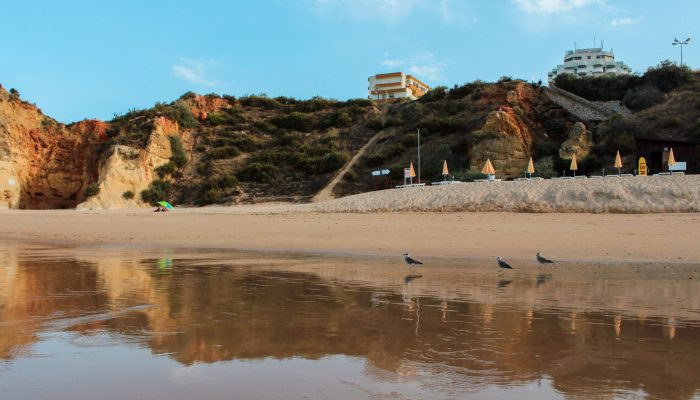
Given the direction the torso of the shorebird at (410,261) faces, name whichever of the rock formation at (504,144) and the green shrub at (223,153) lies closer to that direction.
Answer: the green shrub

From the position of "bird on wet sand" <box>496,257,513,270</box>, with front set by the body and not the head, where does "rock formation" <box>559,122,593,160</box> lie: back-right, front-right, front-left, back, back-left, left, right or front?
right

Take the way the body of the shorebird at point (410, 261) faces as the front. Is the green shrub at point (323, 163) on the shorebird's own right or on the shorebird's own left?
on the shorebird's own right

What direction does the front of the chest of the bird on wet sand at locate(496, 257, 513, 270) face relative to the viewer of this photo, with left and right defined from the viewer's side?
facing to the left of the viewer

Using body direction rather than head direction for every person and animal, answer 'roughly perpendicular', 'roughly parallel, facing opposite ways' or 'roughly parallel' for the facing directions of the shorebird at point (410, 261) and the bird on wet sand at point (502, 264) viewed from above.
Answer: roughly parallel

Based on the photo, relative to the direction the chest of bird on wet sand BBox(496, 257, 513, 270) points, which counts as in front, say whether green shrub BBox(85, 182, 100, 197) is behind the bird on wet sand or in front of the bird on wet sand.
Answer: in front

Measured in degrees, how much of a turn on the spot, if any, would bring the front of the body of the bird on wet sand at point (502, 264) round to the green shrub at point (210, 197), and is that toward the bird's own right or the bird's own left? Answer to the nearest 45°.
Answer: approximately 45° to the bird's own right

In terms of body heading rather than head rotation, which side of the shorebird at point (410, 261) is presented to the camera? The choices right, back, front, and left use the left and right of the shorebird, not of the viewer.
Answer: left

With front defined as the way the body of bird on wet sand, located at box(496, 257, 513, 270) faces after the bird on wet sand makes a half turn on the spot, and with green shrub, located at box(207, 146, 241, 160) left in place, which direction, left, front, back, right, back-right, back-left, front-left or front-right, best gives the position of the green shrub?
back-left

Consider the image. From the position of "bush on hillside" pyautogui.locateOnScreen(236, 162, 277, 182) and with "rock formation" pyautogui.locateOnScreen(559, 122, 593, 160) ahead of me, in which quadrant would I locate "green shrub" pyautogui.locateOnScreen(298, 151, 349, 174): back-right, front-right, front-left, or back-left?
front-left

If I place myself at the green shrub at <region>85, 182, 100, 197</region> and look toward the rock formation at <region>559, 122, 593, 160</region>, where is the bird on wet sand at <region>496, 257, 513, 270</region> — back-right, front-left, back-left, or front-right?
front-right

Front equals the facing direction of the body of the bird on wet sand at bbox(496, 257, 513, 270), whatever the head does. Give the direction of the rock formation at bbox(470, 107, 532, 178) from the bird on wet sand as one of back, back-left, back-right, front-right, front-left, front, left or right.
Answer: right

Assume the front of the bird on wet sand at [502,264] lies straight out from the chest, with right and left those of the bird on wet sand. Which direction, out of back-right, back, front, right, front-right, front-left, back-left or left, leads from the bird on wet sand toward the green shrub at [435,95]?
right

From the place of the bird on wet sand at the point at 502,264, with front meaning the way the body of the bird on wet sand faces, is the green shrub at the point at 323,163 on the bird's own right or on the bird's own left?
on the bird's own right

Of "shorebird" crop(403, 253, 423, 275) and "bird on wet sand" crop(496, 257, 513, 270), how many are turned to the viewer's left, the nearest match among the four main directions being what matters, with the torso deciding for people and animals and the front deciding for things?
2

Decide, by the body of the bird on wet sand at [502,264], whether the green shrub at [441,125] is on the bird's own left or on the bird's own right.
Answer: on the bird's own right
